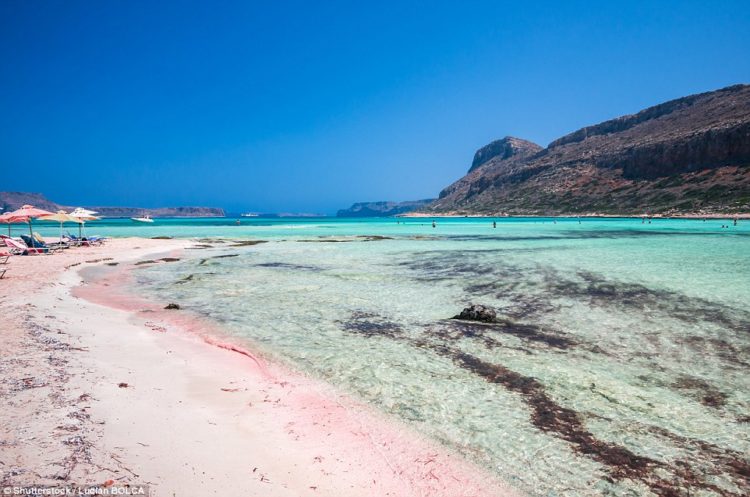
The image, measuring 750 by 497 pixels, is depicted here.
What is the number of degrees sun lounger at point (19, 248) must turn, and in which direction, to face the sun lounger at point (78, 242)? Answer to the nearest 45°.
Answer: approximately 45° to its left

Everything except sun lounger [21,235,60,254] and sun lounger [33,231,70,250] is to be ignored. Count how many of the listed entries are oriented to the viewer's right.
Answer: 2

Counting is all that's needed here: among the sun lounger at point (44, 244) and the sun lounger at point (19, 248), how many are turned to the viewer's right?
2

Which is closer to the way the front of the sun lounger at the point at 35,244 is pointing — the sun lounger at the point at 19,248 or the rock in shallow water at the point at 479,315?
the rock in shallow water

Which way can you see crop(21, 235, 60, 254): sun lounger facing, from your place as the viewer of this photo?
facing to the right of the viewer

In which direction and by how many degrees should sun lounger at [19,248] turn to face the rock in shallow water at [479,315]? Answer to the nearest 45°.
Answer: approximately 90° to its right

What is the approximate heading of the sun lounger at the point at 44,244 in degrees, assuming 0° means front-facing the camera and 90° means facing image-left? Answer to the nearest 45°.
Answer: approximately 270°

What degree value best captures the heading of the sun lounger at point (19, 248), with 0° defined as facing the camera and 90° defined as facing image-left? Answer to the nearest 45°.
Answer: approximately 270°

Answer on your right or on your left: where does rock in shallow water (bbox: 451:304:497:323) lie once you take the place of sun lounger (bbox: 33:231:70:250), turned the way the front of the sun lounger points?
on your right

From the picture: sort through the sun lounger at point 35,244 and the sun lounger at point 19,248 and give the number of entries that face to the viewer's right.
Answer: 2
